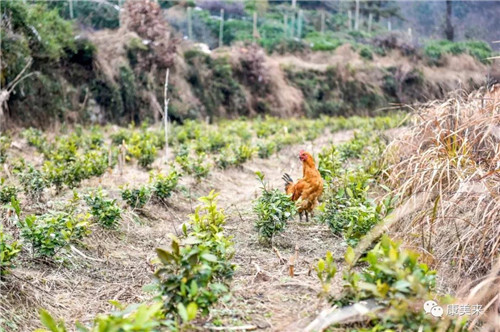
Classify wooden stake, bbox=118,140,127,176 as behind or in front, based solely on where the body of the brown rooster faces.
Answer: behind

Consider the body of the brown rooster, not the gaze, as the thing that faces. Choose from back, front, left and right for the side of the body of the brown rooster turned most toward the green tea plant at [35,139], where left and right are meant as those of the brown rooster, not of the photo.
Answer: back

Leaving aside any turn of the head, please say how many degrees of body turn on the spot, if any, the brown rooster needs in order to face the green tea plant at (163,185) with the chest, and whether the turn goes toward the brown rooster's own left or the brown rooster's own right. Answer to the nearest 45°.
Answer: approximately 180°

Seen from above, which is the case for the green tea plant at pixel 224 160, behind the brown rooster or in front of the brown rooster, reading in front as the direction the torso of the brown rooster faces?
behind

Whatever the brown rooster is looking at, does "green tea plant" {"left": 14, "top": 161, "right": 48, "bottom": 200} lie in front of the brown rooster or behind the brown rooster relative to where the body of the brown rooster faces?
behind

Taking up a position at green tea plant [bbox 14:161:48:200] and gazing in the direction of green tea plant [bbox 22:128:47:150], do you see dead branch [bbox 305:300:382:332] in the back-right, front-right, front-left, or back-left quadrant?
back-right

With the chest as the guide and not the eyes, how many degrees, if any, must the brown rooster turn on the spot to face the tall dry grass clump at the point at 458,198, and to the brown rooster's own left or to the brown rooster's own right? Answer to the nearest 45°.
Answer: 0° — it already faces it

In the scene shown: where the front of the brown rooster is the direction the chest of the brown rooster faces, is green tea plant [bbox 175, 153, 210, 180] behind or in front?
behind

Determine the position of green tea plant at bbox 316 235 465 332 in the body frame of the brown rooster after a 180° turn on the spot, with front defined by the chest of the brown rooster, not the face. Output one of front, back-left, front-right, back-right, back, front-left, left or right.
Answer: back-left
